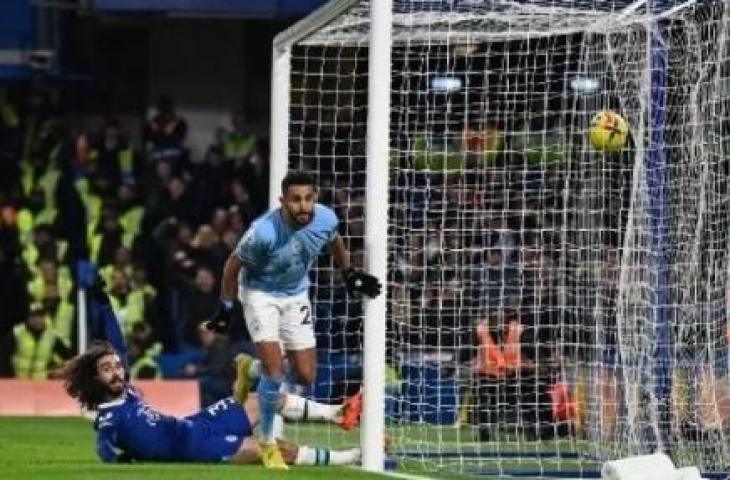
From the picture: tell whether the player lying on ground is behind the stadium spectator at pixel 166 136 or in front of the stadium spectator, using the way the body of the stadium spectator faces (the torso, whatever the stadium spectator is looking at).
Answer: in front

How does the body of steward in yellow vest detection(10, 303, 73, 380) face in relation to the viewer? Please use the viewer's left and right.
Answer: facing the viewer

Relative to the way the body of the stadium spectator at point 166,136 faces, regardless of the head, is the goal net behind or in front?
in front

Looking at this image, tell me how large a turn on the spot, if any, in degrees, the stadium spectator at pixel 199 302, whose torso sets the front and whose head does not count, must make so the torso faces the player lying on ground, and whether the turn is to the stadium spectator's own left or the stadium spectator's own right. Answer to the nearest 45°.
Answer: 0° — they already face them

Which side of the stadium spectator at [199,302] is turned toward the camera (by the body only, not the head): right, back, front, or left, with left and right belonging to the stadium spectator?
front

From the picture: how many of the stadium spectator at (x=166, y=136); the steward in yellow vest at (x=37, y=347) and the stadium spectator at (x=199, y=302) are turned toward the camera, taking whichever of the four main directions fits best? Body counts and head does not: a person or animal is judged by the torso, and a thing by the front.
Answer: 3

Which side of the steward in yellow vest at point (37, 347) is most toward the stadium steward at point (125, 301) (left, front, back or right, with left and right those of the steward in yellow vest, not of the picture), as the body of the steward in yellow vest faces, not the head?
left

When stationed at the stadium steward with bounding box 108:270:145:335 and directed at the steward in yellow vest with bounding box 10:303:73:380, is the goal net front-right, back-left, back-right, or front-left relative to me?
back-left
